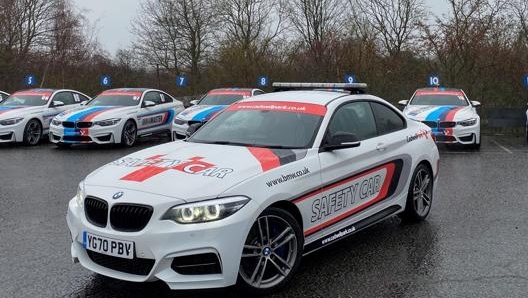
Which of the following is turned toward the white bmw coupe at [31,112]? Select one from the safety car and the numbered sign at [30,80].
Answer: the numbered sign

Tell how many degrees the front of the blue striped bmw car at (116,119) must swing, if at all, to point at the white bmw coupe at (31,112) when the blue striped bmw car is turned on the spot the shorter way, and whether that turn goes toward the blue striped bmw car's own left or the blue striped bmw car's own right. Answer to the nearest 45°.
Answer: approximately 90° to the blue striped bmw car's own right

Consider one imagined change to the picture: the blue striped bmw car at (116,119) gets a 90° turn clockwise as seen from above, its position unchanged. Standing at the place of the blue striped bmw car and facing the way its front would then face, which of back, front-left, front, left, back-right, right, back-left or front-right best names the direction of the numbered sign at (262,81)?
right

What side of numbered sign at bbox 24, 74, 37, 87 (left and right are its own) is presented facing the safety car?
front

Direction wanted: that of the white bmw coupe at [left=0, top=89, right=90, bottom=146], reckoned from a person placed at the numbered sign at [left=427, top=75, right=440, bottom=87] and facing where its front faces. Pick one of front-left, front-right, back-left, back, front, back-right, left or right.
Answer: front-right

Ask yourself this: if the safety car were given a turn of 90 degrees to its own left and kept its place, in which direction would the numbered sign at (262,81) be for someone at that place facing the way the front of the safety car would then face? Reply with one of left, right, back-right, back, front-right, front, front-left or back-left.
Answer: back-left

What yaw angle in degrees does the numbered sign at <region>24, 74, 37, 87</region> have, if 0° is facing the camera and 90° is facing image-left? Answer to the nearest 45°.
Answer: approximately 0°

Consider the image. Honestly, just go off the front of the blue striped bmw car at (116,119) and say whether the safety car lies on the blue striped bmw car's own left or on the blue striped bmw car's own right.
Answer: on the blue striped bmw car's own left

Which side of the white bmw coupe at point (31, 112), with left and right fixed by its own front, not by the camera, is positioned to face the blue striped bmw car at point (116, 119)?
left

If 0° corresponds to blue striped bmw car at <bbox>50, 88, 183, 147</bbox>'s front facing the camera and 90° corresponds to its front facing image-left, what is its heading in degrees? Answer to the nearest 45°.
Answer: approximately 45°

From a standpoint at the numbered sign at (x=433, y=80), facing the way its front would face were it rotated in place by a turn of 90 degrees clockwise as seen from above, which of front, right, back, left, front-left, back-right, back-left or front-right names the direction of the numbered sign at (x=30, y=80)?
front

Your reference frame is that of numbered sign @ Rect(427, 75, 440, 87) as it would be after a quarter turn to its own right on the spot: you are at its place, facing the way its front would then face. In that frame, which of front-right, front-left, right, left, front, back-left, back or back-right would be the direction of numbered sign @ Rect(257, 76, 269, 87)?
front
